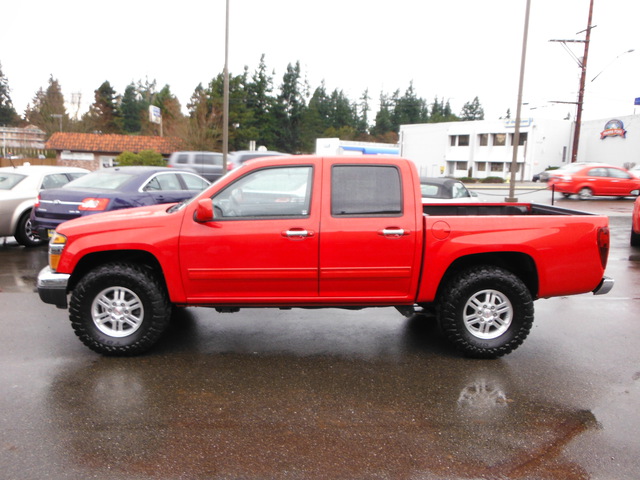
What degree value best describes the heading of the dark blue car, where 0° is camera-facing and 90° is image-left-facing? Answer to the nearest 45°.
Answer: approximately 225°

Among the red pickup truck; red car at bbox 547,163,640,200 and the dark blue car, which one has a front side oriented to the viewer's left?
the red pickup truck

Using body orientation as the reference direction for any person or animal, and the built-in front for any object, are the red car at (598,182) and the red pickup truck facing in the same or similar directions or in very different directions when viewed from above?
very different directions

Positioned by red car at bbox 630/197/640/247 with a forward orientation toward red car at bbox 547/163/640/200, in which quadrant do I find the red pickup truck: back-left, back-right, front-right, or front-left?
back-left

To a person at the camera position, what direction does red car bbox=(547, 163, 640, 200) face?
facing away from the viewer and to the right of the viewer

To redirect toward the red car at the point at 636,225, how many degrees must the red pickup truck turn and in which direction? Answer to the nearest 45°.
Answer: approximately 135° to its right

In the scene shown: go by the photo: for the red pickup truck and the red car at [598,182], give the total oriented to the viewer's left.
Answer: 1

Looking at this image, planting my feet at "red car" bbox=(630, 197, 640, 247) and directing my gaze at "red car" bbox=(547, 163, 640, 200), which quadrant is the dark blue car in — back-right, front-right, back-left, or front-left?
back-left

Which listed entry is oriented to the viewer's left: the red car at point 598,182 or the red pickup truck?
the red pickup truck

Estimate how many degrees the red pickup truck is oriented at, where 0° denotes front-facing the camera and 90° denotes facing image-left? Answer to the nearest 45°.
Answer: approximately 90°

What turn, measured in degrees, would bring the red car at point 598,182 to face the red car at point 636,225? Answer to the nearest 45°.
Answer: approximately 135° to its right
